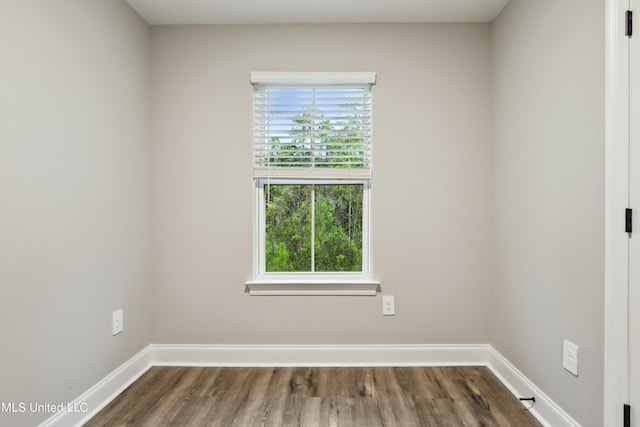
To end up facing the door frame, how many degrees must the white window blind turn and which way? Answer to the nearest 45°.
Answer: approximately 45° to its left

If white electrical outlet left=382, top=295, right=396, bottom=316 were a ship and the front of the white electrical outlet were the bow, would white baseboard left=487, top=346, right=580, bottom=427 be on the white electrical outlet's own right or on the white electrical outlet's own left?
on the white electrical outlet's own left

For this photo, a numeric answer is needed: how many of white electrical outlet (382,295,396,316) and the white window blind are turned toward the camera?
2

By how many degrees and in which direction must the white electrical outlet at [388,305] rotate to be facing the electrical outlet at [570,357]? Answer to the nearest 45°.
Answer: approximately 45° to its left

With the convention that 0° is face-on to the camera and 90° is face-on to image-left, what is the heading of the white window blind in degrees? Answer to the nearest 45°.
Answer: approximately 0°

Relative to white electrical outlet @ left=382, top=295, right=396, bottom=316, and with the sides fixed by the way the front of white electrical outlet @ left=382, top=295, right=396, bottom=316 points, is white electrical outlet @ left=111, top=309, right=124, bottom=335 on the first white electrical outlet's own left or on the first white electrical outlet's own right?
on the first white electrical outlet's own right
